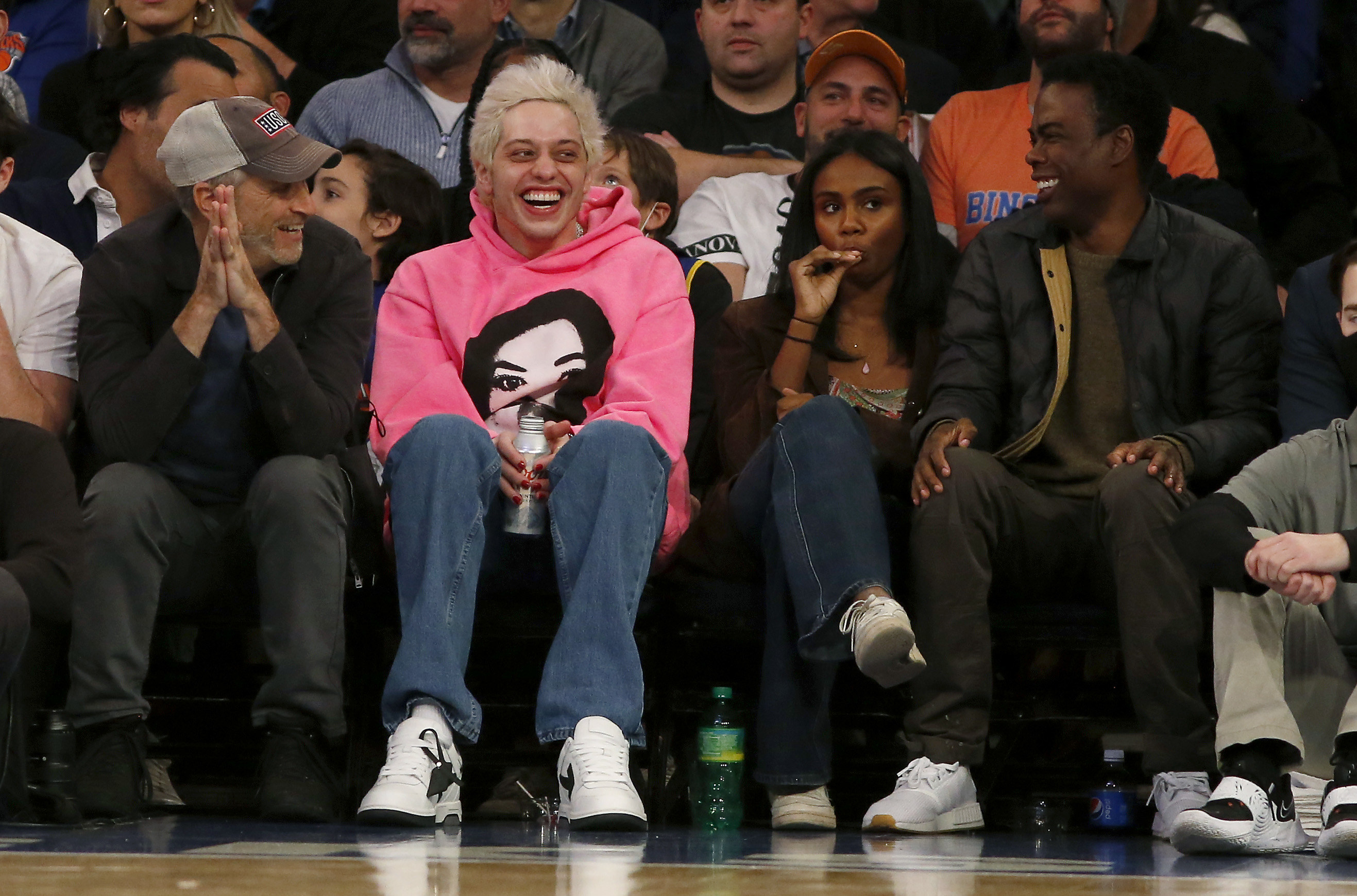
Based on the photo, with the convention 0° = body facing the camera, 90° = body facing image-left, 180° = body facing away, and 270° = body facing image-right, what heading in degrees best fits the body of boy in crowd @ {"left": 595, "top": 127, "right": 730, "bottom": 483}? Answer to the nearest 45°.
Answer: approximately 45°

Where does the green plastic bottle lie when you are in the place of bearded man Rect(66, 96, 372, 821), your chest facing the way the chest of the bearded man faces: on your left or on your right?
on your left

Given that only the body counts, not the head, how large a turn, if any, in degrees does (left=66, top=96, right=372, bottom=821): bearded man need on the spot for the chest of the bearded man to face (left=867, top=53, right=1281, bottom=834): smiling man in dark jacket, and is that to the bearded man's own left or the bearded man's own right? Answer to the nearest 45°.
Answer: approximately 90° to the bearded man's own left

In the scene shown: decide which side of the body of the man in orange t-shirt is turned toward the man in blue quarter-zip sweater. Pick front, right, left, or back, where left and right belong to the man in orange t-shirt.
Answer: right

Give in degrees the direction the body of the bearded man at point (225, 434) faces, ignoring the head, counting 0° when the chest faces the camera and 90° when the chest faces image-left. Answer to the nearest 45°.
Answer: approximately 0°

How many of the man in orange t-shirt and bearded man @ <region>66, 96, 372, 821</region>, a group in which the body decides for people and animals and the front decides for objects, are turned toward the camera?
2

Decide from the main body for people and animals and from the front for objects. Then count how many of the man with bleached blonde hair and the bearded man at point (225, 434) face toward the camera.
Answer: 2

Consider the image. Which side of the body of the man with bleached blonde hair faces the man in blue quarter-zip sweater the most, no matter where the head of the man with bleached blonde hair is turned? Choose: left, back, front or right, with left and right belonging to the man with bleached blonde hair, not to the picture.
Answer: back

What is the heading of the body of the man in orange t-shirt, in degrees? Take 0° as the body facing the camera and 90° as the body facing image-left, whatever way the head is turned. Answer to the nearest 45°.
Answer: approximately 0°
